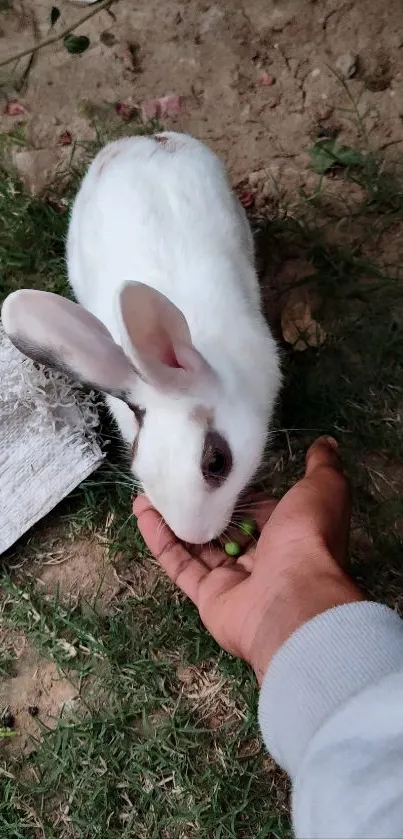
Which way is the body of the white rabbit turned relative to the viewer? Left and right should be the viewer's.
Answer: facing the viewer

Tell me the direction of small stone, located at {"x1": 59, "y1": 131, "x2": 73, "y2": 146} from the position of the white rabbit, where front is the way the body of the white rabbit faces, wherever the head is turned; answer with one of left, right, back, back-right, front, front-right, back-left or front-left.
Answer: back

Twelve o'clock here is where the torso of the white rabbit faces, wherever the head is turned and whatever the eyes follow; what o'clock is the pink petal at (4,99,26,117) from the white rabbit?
The pink petal is roughly at 6 o'clock from the white rabbit.

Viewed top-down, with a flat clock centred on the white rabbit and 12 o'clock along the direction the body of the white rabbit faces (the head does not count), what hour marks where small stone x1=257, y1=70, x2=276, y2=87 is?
The small stone is roughly at 7 o'clock from the white rabbit.

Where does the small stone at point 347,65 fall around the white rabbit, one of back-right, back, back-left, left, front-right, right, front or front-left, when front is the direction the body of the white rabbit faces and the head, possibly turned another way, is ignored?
back-left

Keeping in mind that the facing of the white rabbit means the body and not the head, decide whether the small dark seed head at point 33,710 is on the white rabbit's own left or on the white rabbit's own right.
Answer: on the white rabbit's own right

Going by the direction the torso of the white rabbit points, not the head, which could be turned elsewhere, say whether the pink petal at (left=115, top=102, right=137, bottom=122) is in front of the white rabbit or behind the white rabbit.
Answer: behind

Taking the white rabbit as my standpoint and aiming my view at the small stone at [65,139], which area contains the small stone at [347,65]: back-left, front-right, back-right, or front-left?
front-right

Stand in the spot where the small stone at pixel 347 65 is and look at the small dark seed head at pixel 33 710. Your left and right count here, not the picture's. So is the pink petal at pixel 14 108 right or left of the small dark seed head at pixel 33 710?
right
